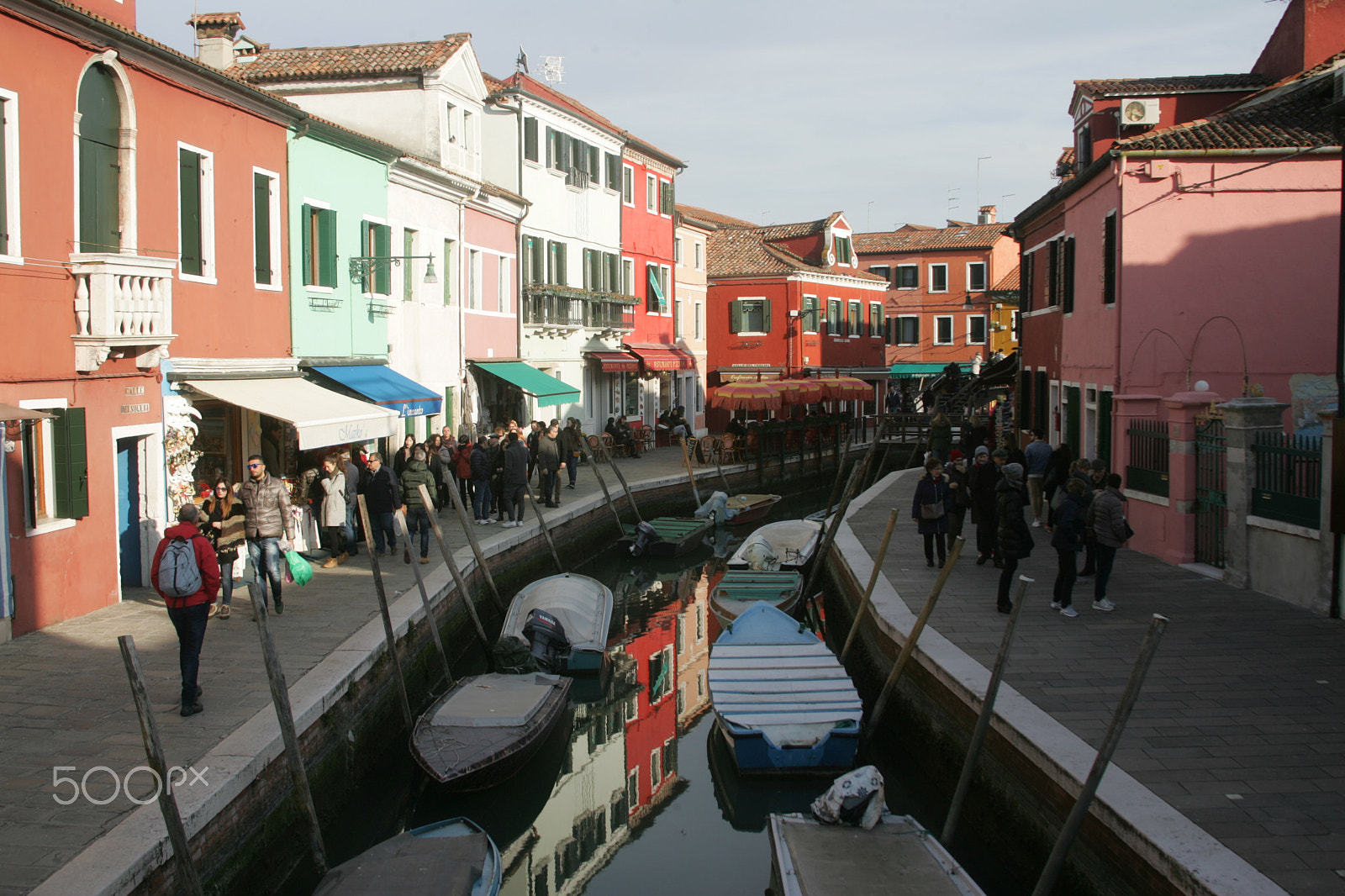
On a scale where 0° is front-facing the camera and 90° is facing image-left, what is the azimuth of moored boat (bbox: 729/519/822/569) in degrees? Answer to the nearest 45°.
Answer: approximately 225°

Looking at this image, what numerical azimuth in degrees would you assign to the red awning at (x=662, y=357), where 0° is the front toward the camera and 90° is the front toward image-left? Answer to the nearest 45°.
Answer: approximately 315°

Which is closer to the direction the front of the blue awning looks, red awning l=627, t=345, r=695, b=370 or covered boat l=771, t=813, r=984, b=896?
the covered boat

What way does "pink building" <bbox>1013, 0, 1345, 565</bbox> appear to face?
to the viewer's left

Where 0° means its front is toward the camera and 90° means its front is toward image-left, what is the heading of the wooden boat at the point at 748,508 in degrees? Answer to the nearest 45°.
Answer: approximately 225°

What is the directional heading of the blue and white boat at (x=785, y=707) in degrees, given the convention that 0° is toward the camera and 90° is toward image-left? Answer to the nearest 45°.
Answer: approximately 180°

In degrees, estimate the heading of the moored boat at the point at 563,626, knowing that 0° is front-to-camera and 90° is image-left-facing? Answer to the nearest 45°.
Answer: approximately 180°

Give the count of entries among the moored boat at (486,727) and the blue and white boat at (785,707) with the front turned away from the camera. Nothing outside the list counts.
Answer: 1

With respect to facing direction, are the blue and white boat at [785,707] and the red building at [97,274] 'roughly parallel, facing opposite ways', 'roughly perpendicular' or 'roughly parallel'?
roughly perpendicular

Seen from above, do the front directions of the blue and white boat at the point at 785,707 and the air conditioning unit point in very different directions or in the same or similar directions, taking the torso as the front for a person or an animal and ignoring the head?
very different directions

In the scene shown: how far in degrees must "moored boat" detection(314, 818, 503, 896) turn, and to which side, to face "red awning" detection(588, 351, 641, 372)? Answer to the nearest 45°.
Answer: approximately 45° to its left
